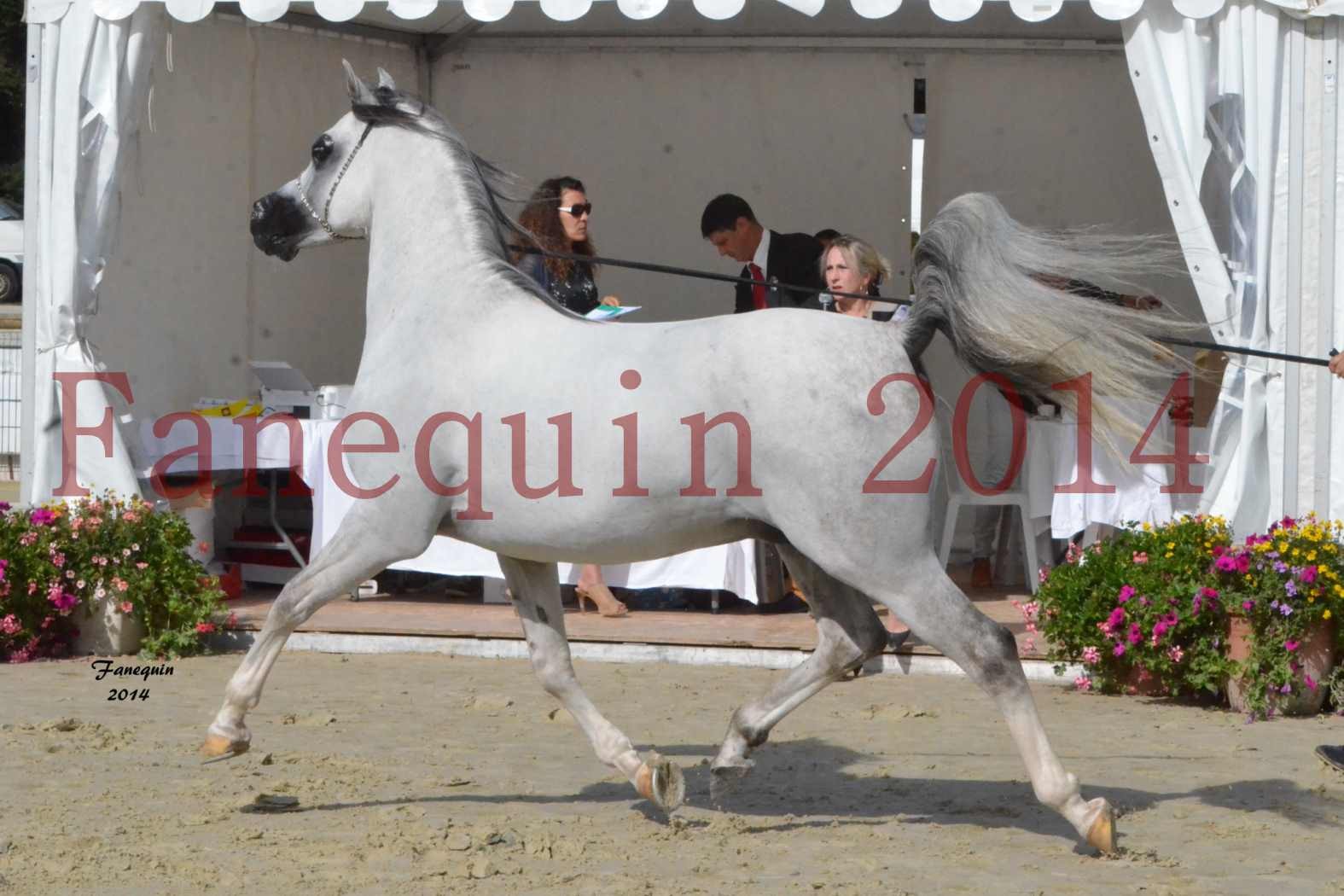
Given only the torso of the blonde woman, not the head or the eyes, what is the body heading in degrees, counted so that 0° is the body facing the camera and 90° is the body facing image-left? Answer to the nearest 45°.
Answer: approximately 45°

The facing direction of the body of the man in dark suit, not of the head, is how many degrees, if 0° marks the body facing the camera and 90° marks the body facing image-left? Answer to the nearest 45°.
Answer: approximately 45°

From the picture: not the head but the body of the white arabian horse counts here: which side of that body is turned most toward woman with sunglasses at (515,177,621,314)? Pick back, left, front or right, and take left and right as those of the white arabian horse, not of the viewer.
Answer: right

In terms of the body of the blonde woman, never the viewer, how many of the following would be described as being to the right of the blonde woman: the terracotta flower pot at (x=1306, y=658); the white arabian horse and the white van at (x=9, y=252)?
1

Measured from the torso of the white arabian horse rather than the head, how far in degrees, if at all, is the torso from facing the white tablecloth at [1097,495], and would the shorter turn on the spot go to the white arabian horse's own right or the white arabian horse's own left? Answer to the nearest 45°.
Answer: approximately 135° to the white arabian horse's own right

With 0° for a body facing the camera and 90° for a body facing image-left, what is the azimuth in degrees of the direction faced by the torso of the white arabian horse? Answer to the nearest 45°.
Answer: approximately 90°

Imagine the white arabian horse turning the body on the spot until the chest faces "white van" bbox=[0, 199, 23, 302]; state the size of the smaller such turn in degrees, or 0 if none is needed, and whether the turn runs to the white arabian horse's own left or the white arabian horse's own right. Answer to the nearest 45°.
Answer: approximately 45° to the white arabian horse's own right

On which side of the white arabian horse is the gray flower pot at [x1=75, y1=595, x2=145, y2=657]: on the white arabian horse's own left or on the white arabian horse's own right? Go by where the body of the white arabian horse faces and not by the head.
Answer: on the white arabian horse's own right

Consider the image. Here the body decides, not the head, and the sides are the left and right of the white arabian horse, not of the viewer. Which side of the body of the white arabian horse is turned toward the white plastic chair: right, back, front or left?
right
